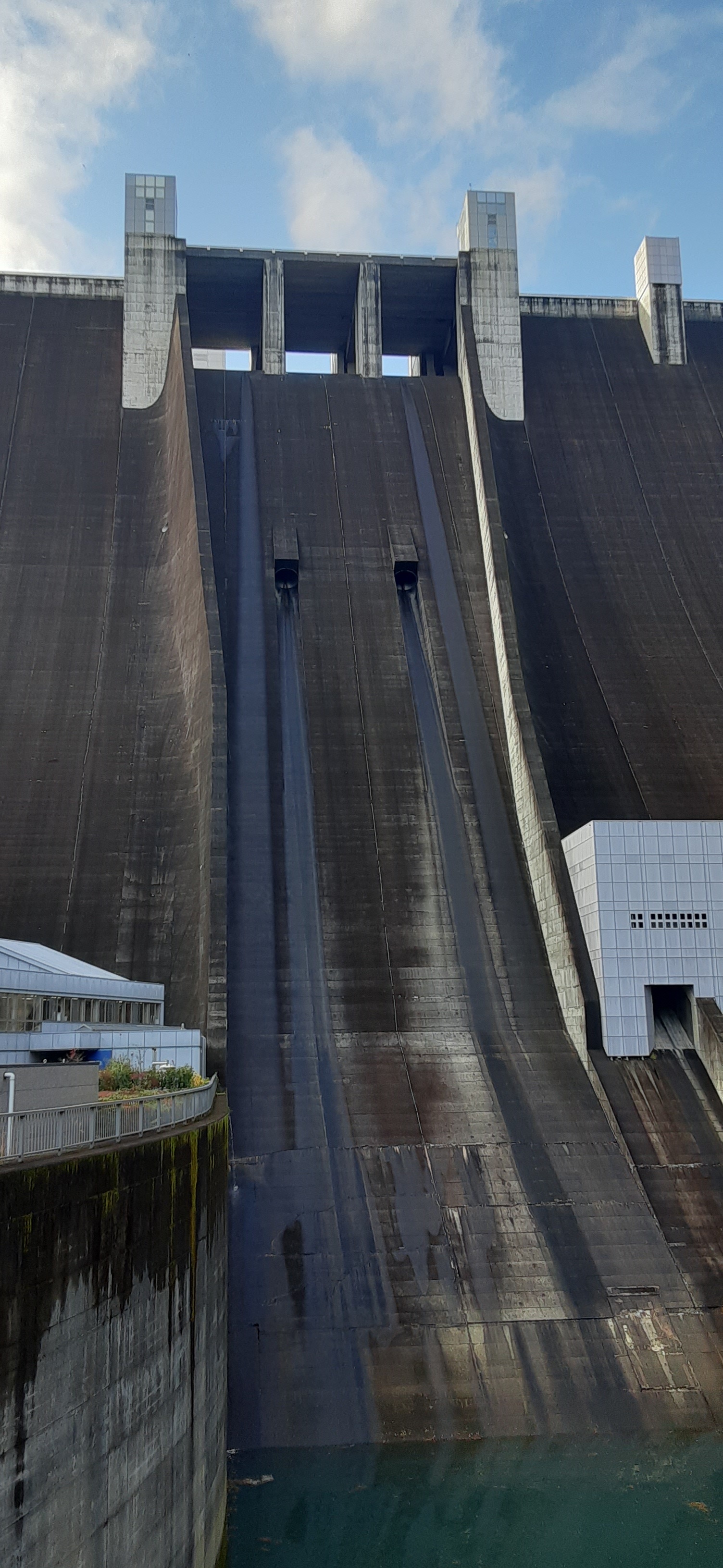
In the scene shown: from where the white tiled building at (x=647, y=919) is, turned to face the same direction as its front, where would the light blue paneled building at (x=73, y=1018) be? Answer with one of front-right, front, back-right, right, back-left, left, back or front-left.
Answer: front-right

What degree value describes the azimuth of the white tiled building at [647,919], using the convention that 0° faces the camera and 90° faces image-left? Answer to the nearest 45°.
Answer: approximately 0°

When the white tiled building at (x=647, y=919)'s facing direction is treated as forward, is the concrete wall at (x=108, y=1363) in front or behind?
in front
